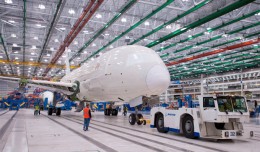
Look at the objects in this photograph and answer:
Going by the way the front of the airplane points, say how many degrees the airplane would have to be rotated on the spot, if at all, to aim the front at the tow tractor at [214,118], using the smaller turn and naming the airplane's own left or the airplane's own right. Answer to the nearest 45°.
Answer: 0° — it already faces it

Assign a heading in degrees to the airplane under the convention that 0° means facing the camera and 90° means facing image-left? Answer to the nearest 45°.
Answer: approximately 315°
